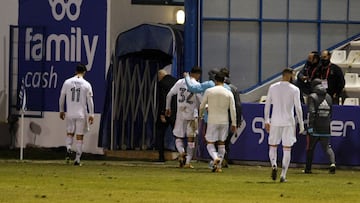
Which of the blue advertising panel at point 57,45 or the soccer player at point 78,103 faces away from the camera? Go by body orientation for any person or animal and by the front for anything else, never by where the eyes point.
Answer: the soccer player

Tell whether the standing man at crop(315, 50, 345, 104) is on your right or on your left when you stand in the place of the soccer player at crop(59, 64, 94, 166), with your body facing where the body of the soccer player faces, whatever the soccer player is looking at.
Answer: on your right

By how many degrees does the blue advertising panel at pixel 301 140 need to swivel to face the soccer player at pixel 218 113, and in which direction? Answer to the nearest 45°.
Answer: approximately 45° to its right

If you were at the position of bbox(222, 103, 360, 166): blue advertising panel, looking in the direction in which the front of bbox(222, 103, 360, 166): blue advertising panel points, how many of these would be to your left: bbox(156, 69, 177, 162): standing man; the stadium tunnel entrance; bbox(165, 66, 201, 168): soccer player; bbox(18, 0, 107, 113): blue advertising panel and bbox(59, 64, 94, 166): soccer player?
0

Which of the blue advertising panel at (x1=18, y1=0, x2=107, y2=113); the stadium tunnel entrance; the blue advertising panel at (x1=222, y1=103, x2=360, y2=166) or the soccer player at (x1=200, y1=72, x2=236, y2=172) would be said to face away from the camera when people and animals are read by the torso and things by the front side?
the soccer player

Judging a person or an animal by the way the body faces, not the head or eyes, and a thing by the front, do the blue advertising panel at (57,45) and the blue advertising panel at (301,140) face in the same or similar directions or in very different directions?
same or similar directions

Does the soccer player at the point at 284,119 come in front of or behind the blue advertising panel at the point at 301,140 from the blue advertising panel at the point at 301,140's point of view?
in front

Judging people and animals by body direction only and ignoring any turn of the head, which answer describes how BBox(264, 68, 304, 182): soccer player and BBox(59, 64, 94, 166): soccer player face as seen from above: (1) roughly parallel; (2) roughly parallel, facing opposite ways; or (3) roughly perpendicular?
roughly parallel

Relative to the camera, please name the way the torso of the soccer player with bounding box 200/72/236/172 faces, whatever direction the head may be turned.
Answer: away from the camera

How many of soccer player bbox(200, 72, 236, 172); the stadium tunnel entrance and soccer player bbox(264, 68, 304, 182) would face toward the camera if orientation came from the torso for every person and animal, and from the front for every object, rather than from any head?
1

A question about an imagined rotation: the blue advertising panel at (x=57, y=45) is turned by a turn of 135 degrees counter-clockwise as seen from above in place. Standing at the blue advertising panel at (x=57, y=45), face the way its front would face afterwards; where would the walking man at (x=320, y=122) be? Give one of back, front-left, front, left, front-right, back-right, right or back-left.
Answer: right

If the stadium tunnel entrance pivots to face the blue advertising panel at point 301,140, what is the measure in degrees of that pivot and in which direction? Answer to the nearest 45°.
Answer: approximately 45° to its left

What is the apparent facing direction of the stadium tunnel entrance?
toward the camera

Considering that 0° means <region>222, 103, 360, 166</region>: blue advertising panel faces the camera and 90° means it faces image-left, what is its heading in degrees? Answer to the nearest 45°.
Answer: approximately 0°

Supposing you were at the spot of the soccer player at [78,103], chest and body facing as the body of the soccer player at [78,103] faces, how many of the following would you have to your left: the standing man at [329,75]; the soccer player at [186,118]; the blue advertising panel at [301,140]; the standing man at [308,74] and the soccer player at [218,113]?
0

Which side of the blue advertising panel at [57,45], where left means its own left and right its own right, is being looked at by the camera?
front

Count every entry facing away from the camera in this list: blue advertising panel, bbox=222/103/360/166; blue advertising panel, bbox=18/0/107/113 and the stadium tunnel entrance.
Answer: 0

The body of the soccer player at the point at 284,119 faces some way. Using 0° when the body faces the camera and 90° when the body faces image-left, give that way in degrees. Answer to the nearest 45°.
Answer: approximately 180°
